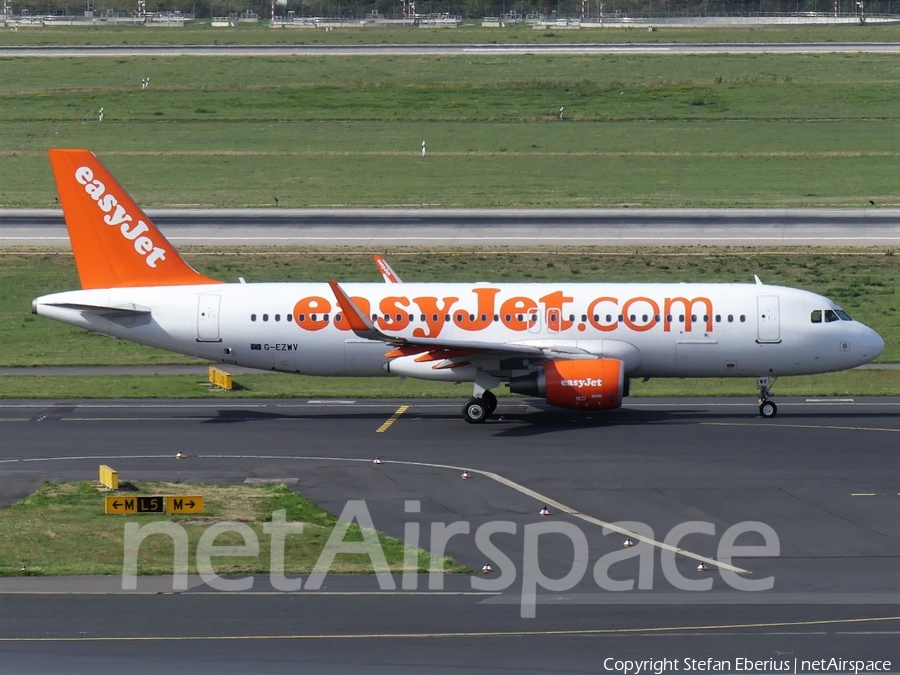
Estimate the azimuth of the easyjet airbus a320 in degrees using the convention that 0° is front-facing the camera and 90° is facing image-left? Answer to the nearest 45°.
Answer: approximately 270°
